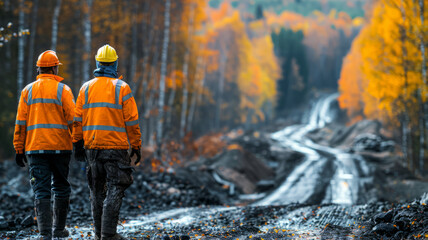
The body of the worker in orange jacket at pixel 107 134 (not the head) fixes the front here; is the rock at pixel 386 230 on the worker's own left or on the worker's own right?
on the worker's own right

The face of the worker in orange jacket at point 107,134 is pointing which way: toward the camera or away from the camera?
away from the camera

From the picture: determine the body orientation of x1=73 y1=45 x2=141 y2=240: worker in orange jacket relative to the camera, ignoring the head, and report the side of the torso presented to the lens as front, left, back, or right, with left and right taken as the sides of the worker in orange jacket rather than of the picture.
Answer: back

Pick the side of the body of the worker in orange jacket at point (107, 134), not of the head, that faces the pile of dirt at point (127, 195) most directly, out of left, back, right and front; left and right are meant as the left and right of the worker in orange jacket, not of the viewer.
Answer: front

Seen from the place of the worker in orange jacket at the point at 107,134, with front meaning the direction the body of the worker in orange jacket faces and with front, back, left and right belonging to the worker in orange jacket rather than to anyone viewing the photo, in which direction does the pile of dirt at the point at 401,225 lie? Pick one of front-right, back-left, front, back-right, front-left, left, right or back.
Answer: right

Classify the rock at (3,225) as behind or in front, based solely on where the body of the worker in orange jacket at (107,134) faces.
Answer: in front

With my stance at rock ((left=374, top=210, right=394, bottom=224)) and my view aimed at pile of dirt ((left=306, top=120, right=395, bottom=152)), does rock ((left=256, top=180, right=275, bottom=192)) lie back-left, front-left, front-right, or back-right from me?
front-left

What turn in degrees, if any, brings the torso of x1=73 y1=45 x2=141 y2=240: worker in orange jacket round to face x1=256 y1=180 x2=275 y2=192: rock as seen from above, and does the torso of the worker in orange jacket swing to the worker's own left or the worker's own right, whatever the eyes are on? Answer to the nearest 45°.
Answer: approximately 45° to the worker's own right

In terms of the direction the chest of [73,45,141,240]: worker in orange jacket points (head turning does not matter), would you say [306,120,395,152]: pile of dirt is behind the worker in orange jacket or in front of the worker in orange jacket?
in front

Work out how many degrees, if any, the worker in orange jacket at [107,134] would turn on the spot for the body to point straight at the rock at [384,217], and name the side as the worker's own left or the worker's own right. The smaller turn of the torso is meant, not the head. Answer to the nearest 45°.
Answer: approximately 90° to the worker's own right

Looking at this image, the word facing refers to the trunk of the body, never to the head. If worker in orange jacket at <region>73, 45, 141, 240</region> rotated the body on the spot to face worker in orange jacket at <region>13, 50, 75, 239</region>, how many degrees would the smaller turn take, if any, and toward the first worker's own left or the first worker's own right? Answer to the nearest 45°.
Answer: approximately 45° to the first worker's own left

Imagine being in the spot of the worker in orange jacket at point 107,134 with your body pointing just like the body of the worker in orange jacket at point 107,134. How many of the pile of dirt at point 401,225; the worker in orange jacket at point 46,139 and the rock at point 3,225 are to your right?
1
